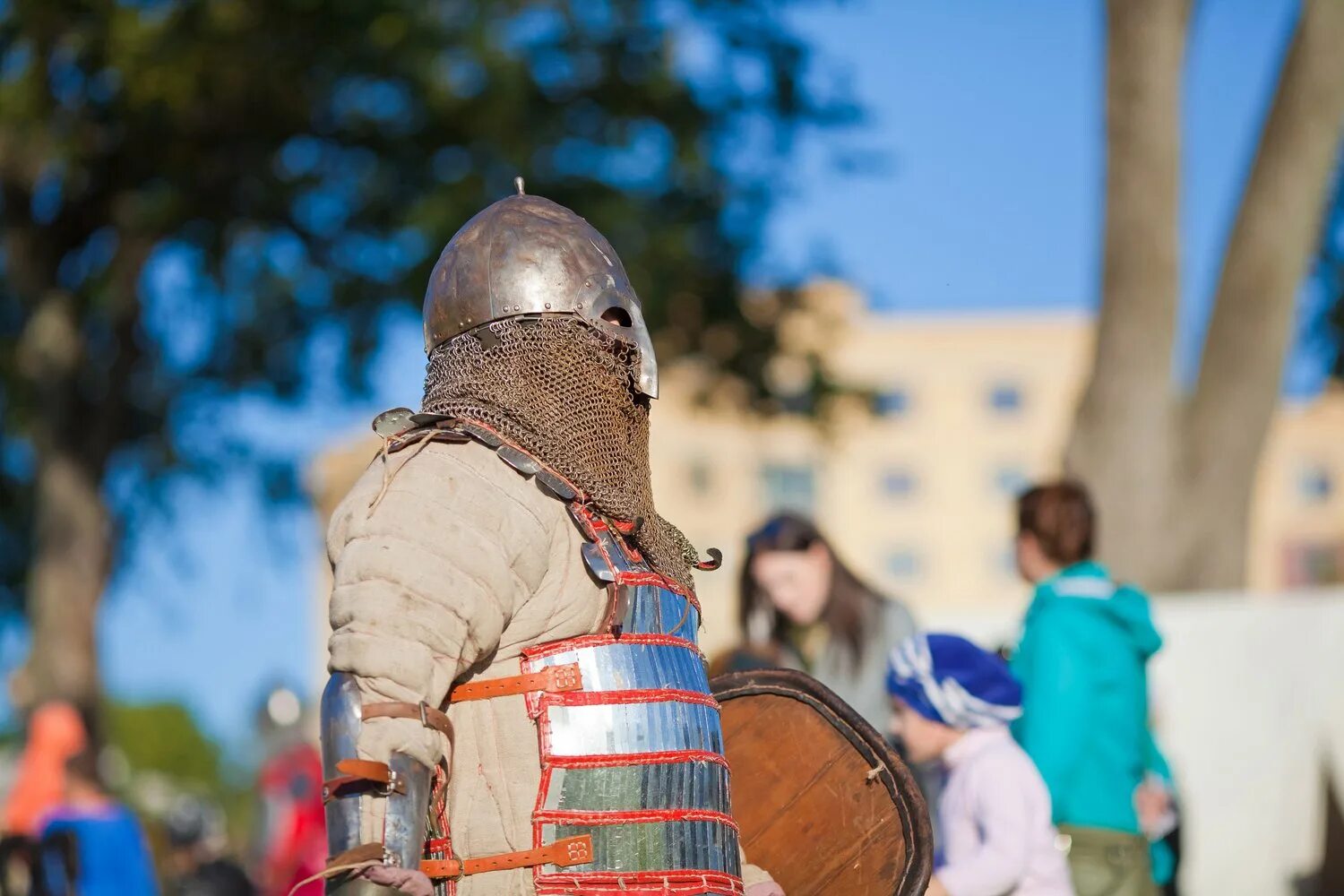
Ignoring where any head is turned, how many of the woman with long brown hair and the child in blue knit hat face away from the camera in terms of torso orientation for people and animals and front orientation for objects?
0

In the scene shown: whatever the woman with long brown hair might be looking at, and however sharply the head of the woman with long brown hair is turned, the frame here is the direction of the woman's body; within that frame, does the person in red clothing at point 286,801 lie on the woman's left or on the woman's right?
on the woman's right

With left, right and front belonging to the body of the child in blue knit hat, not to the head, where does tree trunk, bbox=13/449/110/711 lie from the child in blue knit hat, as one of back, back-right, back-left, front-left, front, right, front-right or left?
front-right

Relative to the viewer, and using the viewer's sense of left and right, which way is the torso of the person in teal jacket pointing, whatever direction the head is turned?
facing away from the viewer and to the left of the viewer

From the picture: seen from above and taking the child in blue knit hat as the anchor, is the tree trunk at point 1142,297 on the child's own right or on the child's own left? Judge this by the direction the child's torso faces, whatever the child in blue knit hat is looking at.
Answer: on the child's own right

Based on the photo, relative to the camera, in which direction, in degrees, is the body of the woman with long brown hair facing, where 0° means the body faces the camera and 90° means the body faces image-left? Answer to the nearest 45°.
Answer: approximately 45°

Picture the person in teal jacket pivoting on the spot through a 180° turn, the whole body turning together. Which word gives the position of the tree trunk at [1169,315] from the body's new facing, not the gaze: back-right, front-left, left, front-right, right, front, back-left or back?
back-left

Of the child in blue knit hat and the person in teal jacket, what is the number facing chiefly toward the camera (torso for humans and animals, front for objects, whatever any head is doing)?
0

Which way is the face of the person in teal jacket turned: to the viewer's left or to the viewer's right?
to the viewer's left

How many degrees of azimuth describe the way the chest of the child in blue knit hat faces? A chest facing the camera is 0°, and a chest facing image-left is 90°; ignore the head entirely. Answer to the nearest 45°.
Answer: approximately 90°

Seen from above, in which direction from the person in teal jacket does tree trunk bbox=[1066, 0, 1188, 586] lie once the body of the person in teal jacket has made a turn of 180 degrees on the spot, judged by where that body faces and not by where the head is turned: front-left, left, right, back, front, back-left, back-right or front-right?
back-left

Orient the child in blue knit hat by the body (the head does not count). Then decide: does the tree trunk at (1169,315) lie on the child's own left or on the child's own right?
on the child's own right
